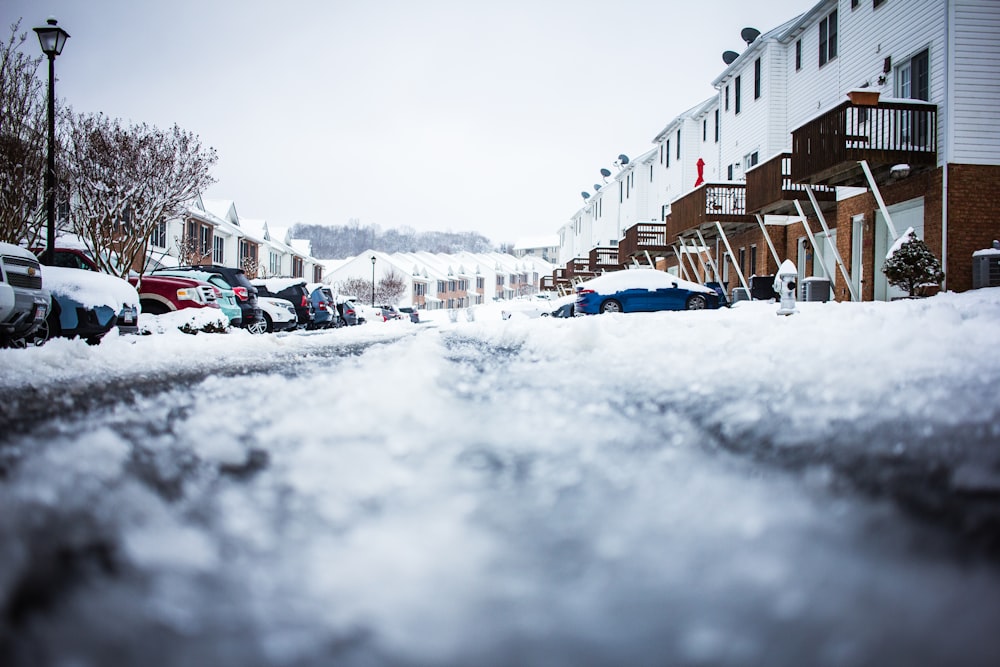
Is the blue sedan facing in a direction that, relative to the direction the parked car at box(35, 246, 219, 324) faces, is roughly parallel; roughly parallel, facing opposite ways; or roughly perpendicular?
roughly parallel

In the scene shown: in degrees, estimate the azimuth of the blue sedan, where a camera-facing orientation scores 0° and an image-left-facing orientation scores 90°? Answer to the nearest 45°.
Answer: approximately 270°

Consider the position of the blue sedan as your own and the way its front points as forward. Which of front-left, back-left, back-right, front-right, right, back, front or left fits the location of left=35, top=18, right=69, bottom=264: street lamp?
back-right

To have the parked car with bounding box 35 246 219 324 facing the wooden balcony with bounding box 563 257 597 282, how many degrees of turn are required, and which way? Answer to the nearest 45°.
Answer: approximately 90° to its left

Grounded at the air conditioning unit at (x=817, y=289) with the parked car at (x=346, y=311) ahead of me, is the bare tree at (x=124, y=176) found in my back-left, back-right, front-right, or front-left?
front-left

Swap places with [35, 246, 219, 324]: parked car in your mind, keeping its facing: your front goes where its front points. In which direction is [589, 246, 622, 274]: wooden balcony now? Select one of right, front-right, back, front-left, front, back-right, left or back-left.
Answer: left

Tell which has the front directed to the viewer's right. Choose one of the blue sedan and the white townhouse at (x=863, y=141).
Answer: the blue sedan

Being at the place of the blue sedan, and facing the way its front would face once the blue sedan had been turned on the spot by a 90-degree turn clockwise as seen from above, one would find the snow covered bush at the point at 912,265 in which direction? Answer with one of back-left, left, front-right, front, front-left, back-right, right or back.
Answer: front-left

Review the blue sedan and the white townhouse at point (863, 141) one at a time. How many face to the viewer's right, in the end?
1

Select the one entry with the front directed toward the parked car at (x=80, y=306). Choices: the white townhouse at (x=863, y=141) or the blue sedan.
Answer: the white townhouse
